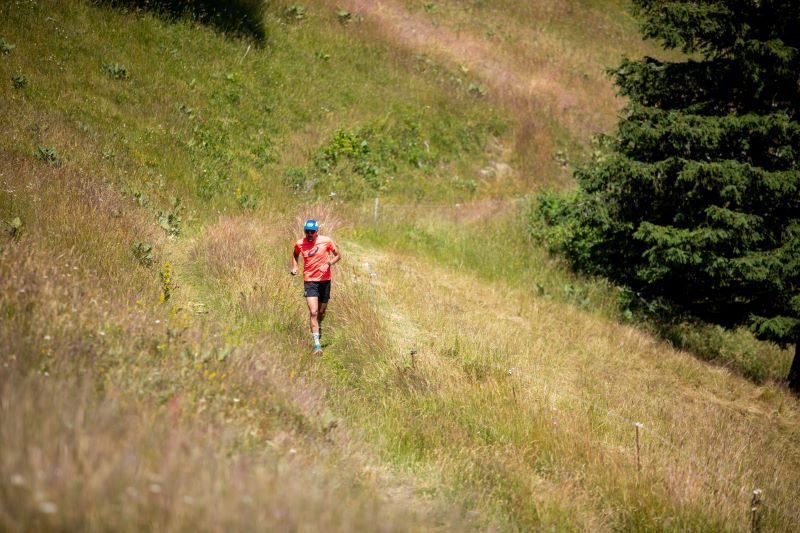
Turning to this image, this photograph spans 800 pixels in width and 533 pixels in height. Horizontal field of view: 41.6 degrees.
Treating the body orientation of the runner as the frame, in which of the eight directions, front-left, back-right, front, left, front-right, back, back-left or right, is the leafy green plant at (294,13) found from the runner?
back

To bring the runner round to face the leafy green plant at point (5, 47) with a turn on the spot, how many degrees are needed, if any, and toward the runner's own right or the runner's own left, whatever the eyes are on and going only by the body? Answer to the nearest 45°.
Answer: approximately 135° to the runner's own right

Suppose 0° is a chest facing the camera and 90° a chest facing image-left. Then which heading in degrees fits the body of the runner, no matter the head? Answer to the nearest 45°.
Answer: approximately 0°

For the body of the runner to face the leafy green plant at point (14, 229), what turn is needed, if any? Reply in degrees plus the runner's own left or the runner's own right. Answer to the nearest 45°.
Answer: approximately 45° to the runner's own right

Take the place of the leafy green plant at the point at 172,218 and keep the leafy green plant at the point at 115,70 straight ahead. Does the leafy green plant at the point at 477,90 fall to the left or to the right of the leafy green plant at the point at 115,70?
right

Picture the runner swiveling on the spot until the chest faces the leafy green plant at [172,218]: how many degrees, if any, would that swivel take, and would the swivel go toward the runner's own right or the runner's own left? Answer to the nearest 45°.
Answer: approximately 135° to the runner's own right

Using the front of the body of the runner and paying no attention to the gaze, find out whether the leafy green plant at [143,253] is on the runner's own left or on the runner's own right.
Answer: on the runner's own right

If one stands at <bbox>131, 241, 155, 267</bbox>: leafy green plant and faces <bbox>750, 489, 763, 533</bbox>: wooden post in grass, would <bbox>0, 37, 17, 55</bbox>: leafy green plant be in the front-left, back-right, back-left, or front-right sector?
back-left

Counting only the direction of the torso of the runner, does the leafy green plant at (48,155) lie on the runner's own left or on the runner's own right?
on the runner's own right

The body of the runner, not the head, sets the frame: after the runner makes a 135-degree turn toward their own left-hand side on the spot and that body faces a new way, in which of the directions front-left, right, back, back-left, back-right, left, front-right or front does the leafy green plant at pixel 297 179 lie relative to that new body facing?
front-left
